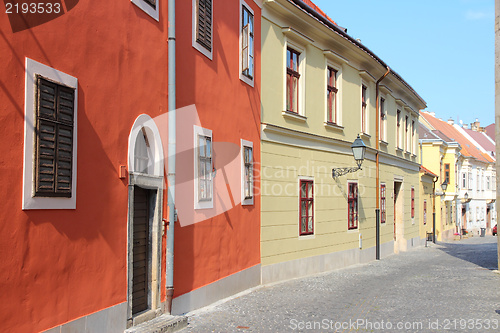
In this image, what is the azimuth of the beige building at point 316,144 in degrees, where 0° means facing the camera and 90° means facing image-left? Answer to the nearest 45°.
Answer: approximately 315°

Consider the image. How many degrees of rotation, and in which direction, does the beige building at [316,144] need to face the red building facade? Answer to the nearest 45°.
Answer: approximately 45° to its right

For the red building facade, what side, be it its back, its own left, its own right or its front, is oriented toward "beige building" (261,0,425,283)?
left

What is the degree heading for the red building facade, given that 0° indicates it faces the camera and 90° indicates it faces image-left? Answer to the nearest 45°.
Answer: approximately 315°
